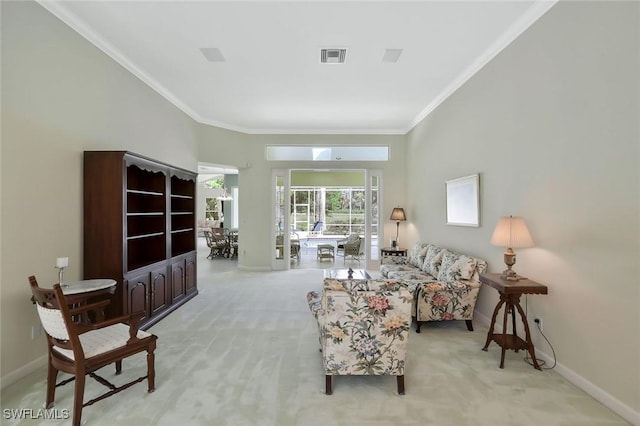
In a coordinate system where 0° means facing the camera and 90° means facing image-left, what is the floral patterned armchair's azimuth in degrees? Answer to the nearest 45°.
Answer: approximately 180°

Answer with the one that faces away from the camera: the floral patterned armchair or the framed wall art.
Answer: the floral patterned armchair

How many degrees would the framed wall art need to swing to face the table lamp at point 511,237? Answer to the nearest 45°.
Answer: approximately 45° to its left

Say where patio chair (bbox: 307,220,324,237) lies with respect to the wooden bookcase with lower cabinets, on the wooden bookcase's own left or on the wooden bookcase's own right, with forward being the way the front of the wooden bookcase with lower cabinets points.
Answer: on the wooden bookcase's own left

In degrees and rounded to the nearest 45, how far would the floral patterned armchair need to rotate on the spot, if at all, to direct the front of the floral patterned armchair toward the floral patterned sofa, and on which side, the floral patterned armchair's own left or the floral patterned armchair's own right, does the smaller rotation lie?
approximately 45° to the floral patterned armchair's own right

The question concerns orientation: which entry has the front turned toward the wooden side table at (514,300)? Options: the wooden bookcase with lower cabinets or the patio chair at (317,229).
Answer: the wooden bookcase with lower cabinets

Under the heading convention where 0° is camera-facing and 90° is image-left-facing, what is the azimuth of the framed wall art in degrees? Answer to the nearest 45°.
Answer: approximately 45°

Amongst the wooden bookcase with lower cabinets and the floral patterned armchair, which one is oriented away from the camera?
the floral patterned armchair
